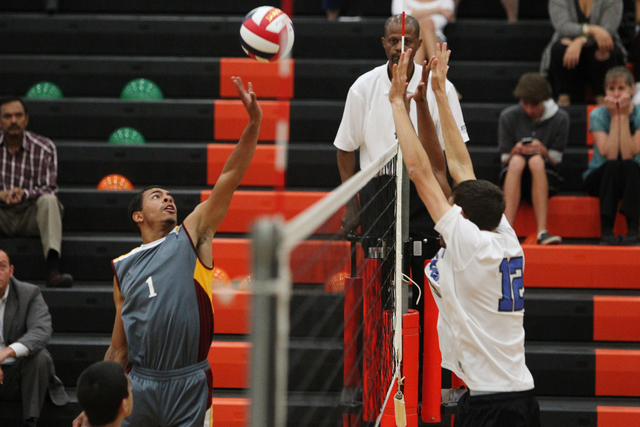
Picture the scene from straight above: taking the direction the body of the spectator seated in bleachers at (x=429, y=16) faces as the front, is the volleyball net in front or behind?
in front

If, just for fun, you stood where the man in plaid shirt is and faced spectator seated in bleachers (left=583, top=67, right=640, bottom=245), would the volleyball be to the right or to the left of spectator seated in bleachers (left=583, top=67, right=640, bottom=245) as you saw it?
right

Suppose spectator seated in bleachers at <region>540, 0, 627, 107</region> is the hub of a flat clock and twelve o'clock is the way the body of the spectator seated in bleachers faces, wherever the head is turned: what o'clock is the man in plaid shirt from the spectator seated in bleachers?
The man in plaid shirt is roughly at 2 o'clock from the spectator seated in bleachers.

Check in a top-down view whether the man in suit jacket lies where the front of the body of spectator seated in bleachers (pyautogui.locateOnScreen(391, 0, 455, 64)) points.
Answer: no

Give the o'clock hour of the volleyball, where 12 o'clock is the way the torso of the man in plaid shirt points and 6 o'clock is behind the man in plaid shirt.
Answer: The volleyball is roughly at 11 o'clock from the man in plaid shirt.

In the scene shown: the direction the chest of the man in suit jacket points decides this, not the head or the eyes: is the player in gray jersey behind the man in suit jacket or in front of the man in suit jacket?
in front

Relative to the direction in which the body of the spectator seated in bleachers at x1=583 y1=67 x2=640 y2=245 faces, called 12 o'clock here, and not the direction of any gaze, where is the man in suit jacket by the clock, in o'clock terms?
The man in suit jacket is roughly at 2 o'clock from the spectator seated in bleachers.
